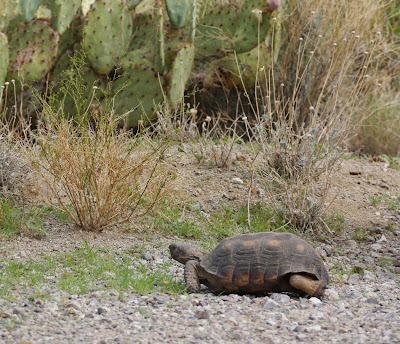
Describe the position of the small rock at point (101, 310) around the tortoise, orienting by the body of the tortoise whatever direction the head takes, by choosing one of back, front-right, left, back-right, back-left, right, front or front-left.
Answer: front-left

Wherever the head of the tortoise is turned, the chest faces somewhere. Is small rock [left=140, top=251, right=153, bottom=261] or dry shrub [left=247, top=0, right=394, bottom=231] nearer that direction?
the small rock

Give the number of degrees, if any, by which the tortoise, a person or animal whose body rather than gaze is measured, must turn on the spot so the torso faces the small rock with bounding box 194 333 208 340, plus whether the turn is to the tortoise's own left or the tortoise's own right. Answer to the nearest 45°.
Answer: approximately 90° to the tortoise's own left

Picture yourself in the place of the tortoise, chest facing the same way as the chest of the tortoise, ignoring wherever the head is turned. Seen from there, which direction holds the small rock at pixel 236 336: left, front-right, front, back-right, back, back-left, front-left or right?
left

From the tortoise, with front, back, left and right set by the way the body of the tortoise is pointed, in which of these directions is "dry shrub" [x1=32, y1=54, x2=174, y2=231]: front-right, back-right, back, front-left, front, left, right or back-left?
front-right

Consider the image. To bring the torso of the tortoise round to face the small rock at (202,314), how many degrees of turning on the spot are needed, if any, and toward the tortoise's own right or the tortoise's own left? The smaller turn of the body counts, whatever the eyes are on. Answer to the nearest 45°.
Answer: approximately 45° to the tortoise's own left

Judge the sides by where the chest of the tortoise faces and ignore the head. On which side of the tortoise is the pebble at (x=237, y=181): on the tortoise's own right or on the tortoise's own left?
on the tortoise's own right

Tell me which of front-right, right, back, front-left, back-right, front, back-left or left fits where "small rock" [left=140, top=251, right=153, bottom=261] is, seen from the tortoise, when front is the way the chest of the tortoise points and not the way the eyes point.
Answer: front-right

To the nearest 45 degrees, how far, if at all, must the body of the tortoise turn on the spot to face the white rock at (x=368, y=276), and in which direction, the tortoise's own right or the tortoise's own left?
approximately 135° to the tortoise's own right

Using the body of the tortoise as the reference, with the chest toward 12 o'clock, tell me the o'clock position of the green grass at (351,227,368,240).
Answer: The green grass is roughly at 4 o'clock from the tortoise.

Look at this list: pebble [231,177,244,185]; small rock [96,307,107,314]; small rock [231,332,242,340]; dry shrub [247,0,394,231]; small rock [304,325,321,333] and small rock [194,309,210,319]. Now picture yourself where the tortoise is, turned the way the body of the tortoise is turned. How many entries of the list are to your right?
2

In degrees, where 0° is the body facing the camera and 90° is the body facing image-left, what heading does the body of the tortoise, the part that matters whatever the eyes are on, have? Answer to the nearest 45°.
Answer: approximately 90°

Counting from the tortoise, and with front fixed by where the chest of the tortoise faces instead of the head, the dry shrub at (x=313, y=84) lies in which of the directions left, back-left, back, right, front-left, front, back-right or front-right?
right
